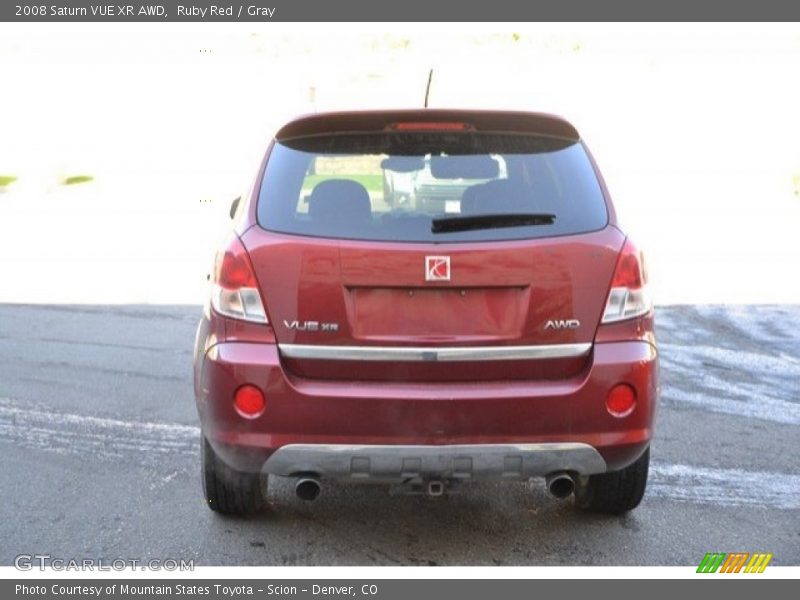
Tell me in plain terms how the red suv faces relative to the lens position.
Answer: facing away from the viewer
